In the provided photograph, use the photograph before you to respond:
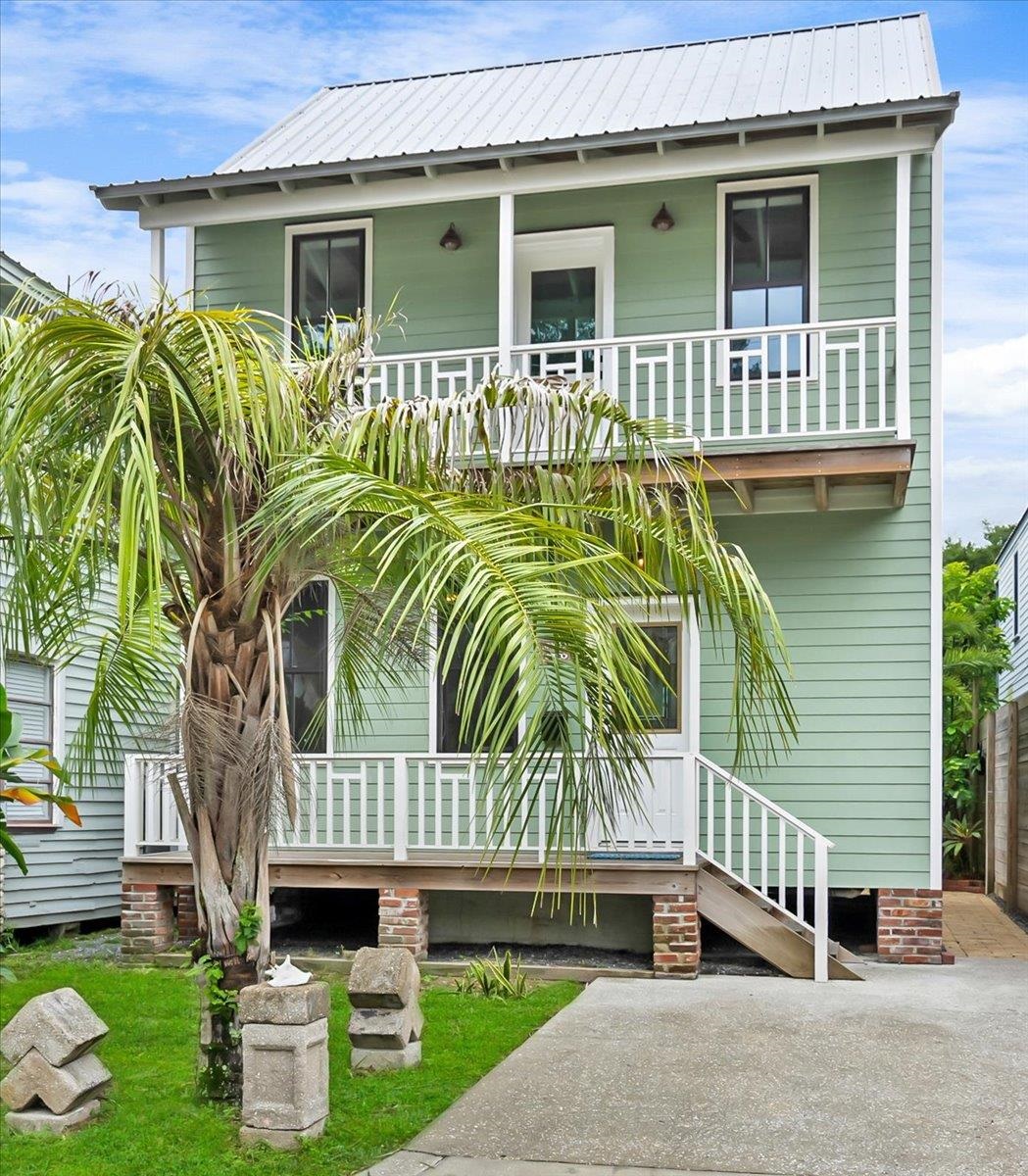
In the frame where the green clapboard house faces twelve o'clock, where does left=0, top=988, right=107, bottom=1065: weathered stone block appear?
The weathered stone block is roughly at 1 o'clock from the green clapboard house.

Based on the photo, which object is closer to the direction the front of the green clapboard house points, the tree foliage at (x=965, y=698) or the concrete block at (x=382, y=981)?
the concrete block

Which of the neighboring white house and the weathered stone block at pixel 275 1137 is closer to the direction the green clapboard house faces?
the weathered stone block

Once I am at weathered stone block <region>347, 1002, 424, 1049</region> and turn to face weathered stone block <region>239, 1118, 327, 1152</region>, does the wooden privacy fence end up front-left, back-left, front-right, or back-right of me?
back-left

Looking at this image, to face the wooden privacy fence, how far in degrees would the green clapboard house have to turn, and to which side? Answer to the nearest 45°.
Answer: approximately 135° to its left

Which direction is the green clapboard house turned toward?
toward the camera

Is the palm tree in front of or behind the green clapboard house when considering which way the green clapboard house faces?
in front

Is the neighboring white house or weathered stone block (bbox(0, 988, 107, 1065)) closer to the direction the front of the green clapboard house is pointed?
the weathered stone block

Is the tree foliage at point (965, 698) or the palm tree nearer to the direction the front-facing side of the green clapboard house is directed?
the palm tree

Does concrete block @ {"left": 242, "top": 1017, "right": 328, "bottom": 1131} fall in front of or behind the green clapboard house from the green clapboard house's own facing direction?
in front

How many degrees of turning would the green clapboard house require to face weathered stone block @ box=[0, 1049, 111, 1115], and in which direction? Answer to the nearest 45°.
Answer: approximately 45° to its right

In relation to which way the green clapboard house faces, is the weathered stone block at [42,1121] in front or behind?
in front
